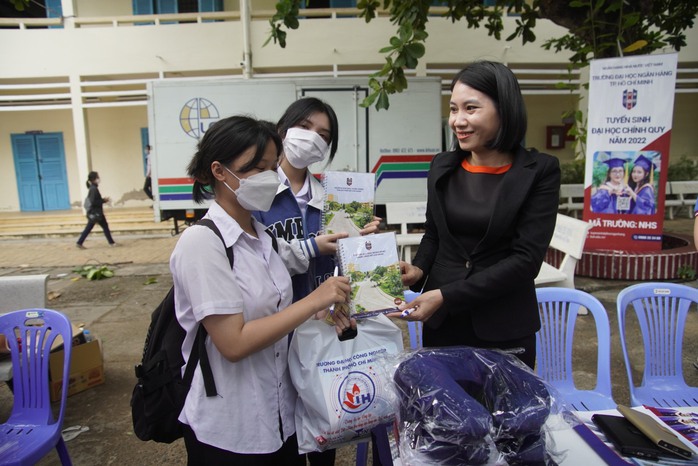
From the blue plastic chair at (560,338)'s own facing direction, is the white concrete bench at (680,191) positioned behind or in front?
behind

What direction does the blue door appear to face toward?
toward the camera

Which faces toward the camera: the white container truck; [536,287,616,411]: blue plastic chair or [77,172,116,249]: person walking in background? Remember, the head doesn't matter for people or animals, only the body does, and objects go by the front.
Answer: the blue plastic chair

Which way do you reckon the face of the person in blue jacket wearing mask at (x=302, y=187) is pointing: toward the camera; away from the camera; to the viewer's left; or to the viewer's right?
toward the camera

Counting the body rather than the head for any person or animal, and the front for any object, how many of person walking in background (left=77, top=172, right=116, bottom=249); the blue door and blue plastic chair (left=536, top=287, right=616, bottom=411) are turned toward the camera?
2

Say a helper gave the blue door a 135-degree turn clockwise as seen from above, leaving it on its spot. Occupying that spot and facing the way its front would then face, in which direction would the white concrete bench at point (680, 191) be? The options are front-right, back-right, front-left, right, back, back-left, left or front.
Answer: back

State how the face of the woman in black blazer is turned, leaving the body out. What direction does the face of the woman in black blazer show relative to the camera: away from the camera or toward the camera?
toward the camera

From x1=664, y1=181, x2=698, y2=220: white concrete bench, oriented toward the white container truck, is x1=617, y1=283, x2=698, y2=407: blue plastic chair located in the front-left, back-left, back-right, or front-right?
front-left

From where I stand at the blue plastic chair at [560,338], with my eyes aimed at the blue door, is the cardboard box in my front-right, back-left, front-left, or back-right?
front-left

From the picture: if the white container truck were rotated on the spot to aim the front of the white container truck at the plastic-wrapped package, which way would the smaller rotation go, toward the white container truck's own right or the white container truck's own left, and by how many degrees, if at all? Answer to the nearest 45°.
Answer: approximately 90° to the white container truck's own right

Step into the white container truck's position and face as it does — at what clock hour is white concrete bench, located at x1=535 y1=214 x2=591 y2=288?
The white concrete bench is roughly at 2 o'clock from the white container truck.

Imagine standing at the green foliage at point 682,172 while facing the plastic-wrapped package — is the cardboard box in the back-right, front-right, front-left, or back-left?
front-right

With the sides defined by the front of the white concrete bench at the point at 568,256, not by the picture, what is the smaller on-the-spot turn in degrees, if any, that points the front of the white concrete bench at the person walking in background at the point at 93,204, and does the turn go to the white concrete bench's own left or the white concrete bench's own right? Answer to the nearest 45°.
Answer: approximately 45° to the white concrete bench's own right

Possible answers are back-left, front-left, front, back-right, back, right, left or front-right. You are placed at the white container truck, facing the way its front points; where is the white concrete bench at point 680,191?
front

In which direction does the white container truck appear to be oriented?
to the viewer's right

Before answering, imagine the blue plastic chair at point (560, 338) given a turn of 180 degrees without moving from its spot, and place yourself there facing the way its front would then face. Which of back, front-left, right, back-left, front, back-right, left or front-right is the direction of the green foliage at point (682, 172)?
front

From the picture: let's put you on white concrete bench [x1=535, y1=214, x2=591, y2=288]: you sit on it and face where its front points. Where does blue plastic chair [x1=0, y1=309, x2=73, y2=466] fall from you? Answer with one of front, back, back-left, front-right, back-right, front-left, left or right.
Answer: front

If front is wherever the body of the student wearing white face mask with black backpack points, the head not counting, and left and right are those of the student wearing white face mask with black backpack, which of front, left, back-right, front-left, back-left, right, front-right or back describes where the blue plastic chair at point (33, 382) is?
back

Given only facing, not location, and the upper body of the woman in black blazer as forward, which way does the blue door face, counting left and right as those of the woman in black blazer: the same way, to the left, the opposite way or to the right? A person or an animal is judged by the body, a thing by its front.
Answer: to the left
